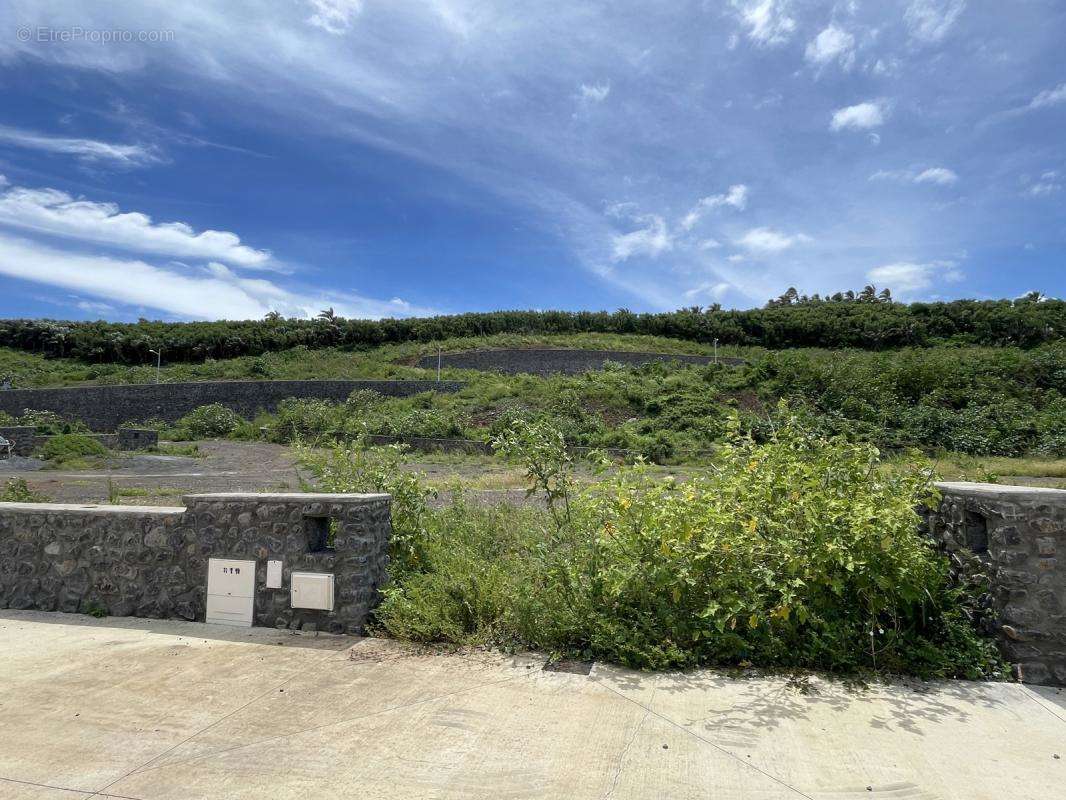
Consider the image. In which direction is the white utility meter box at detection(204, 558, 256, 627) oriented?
toward the camera

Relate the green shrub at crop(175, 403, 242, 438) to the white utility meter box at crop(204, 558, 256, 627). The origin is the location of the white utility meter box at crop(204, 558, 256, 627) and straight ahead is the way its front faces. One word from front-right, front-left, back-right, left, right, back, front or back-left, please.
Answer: back

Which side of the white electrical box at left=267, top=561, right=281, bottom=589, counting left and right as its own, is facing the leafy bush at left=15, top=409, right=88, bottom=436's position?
back

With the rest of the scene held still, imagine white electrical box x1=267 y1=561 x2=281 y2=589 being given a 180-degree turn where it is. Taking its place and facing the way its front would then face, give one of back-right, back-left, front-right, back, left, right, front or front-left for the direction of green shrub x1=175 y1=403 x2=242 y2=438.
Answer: front

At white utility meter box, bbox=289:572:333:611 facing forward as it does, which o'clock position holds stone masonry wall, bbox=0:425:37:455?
The stone masonry wall is roughly at 5 o'clock from the white utility meter box.

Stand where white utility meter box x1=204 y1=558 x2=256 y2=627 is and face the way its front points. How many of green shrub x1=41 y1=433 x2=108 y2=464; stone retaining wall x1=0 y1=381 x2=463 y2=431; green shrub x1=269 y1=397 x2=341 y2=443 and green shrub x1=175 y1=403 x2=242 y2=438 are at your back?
4

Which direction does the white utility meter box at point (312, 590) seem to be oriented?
toward the camera

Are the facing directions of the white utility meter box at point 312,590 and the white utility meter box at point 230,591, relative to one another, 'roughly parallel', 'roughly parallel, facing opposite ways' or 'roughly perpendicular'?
roughly parallel

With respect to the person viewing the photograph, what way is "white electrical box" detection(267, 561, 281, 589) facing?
facing the viewer

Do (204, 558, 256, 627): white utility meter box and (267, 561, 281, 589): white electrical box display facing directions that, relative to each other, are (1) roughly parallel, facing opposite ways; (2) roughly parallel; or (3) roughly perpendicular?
roughly parallel

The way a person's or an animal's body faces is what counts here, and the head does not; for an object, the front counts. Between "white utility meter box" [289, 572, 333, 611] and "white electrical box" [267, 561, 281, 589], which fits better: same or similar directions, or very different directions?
same or similar directions

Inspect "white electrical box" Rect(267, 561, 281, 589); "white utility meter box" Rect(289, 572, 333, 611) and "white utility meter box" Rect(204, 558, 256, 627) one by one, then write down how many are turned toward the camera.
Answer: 3

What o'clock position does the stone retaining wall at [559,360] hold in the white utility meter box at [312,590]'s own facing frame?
The stone retaining wall is roughly at 7 o'clock from the white utility meter box.
